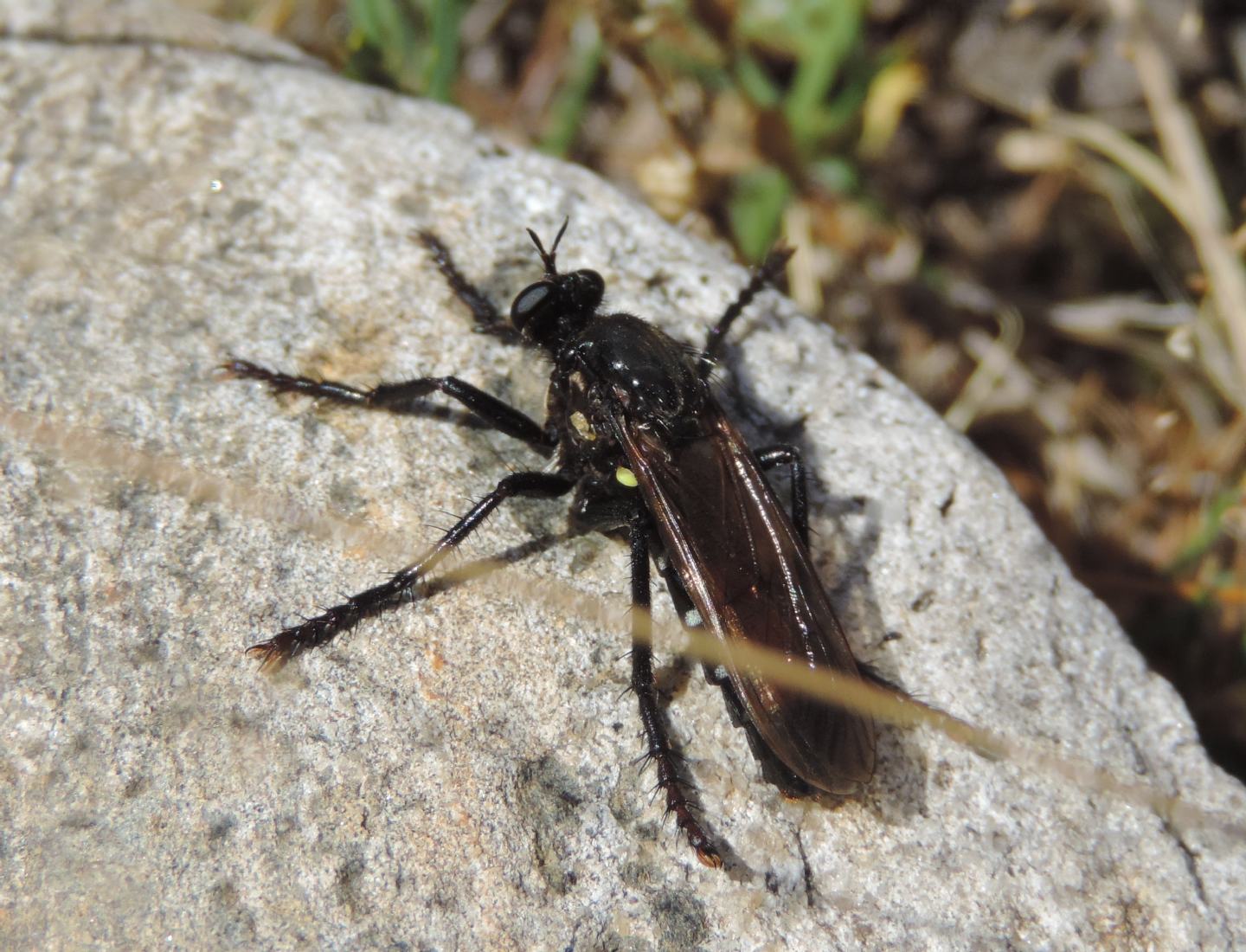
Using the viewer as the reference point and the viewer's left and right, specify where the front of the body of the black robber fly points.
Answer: facing away from the viewer and to the left of the viewer
